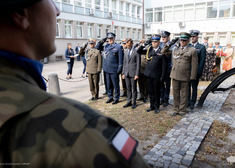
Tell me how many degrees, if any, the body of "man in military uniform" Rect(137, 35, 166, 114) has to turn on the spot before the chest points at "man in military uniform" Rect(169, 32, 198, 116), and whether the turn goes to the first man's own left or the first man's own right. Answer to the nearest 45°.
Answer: approximately 90° to the first man's own left

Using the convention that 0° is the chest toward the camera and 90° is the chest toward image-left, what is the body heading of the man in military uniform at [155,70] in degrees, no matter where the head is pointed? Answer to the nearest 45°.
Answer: approximately 0°

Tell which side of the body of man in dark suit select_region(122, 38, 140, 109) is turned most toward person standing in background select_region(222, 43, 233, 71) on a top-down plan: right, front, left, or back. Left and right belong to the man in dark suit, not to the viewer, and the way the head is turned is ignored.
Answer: back

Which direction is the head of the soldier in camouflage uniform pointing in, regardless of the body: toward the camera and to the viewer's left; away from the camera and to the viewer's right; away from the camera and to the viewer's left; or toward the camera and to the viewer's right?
away from the camera and to the viewer's right

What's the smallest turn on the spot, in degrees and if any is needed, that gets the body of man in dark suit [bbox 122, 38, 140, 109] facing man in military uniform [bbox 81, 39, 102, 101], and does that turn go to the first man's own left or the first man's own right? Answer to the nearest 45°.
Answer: approximately 90° to the first man's own right

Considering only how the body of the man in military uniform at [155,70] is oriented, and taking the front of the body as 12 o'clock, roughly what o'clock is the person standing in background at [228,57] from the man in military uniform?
The person standing in background is roughly at 7 o'clock from the man in military uniform.

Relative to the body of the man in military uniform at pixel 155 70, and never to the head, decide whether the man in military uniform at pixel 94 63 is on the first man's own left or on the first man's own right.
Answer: on the first man's own right

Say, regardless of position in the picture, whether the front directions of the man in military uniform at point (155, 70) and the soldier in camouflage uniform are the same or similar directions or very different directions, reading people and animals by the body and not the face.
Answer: very different directions

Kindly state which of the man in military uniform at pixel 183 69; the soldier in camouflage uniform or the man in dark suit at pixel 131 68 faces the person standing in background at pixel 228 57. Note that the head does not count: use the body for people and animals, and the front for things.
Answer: the soldier in camouflage uniform

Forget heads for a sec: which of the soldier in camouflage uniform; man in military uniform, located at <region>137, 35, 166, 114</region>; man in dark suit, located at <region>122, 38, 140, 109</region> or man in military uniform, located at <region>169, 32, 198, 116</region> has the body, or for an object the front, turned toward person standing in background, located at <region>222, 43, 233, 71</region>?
the soldier in camouflage uniform

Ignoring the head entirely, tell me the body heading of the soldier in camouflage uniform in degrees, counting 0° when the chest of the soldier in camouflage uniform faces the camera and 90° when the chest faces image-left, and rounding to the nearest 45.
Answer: approximately 225°

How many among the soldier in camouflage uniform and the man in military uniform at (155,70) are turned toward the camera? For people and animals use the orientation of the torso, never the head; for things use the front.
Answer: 1
